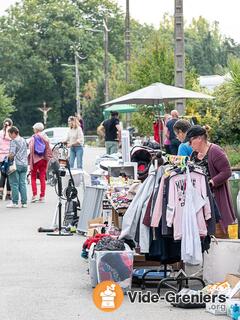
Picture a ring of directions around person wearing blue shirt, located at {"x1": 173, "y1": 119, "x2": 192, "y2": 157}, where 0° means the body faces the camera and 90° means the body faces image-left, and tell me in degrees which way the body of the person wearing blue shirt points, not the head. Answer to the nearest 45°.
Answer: approximately 45°

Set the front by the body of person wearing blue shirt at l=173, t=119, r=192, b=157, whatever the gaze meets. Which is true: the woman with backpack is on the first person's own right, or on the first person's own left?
on the first person's own right

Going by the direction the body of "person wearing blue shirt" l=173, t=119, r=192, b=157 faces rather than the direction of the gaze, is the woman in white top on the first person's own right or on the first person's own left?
on the first person's own right

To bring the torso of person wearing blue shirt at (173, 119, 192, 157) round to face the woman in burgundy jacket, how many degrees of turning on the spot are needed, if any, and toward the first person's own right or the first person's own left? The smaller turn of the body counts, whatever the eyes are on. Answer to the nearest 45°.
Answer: approximately 45° to the first person's own left

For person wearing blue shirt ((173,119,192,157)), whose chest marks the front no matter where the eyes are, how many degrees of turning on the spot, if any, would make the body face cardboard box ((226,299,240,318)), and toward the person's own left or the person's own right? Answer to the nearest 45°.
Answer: approximately 45° to the person's own left

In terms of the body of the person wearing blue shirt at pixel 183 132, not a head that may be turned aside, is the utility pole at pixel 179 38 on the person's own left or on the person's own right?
on the person's own right
